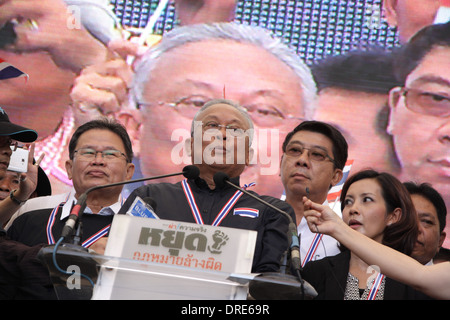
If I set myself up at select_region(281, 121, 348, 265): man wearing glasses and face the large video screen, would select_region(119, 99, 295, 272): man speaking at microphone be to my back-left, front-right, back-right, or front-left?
back-left

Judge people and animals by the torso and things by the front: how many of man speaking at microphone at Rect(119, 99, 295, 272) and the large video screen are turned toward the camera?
2

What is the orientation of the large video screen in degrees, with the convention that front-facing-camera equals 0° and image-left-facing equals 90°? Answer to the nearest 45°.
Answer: approximately 0°

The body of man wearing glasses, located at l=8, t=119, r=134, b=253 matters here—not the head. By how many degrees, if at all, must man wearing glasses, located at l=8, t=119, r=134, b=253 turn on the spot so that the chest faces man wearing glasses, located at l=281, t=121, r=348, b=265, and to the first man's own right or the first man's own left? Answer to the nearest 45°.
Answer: approximately 90° to the first man's own left

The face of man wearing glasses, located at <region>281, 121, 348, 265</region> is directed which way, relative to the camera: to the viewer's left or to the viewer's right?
to the viewer's left

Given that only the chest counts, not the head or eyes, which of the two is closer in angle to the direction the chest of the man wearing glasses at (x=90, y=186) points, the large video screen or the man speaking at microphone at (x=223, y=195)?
the man speaking at microphone
